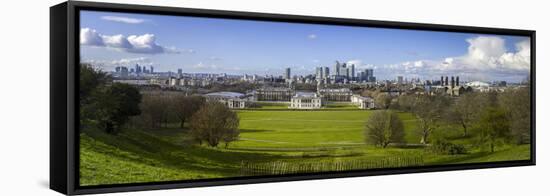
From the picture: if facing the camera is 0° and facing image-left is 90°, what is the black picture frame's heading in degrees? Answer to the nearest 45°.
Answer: approximately 315°
